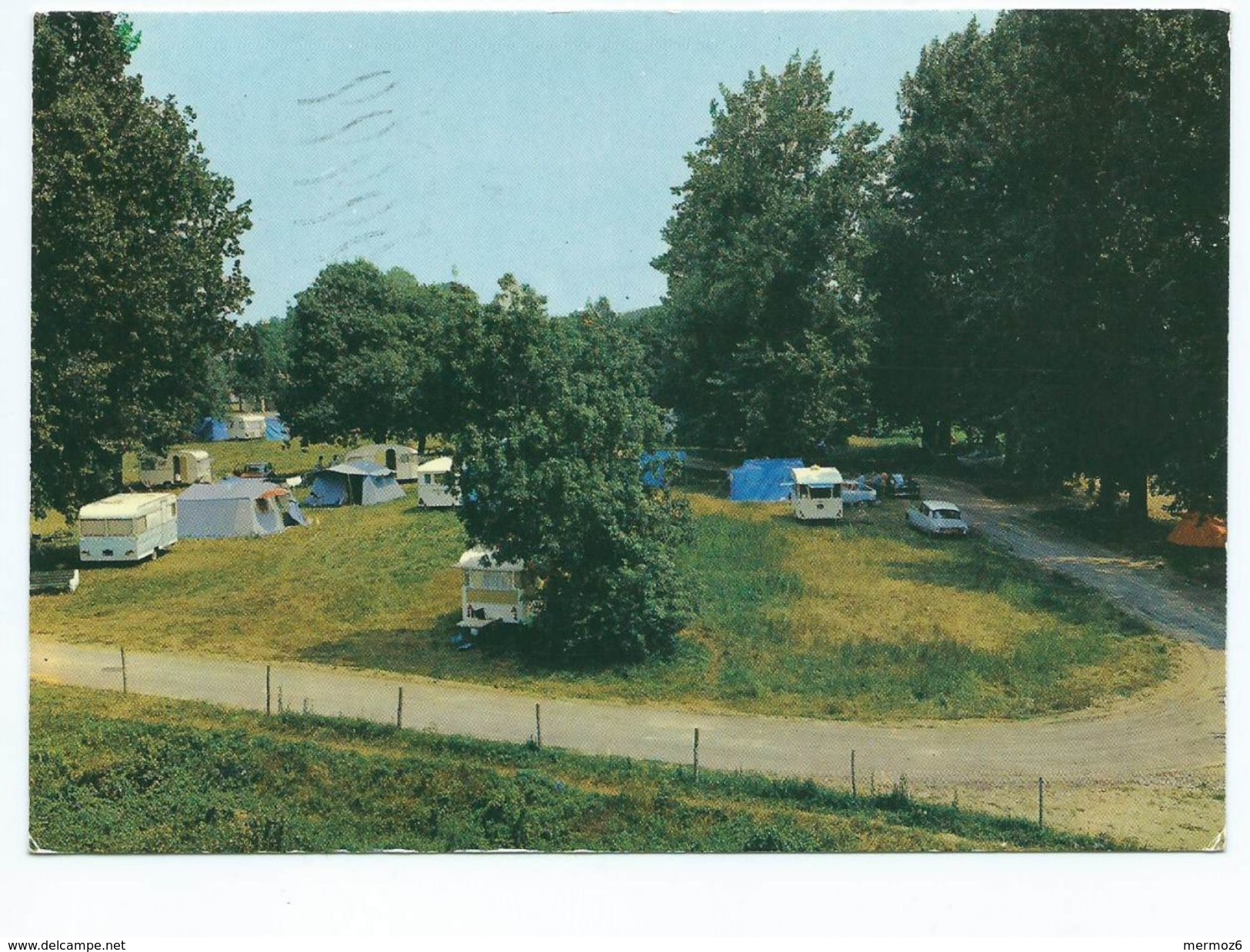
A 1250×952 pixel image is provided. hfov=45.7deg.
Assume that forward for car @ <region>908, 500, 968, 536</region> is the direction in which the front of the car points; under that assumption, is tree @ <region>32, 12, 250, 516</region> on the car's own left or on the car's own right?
on the car's own right

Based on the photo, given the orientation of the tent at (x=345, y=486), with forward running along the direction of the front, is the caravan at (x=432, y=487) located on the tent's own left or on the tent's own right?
on the tent's own left

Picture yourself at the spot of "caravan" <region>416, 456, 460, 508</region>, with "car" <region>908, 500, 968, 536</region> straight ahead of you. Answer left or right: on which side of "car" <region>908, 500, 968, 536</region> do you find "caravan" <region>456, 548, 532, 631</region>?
right

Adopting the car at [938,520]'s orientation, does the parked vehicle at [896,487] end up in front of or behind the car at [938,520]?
behind

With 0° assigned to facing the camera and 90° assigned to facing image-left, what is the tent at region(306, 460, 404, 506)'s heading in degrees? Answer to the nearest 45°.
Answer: approximately 0°

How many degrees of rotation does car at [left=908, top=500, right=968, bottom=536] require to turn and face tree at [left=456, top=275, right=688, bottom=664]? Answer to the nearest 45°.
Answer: approximately 90° to its right
